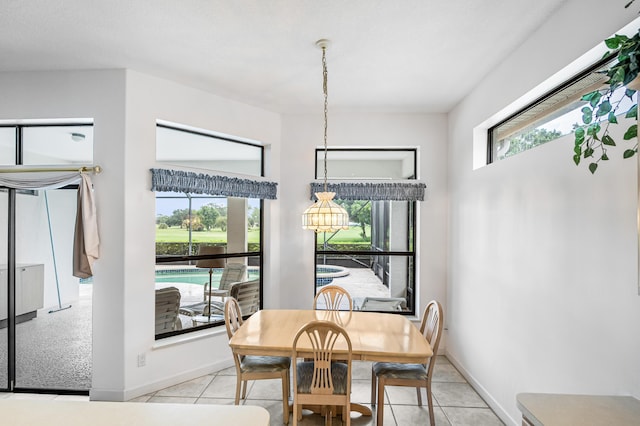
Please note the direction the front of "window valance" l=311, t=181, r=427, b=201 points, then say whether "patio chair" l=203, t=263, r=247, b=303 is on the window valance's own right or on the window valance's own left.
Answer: on the window valance's own right

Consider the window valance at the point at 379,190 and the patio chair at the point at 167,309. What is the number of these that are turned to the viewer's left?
0

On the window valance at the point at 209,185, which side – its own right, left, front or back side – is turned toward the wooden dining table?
front

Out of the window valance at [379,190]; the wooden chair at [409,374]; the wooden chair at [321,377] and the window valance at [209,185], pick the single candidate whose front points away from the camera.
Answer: the wooden chair at [321,377]

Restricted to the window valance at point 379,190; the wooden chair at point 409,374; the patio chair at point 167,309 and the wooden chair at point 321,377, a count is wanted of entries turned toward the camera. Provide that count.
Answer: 1

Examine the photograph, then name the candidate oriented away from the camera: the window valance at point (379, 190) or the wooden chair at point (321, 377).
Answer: the wooden chair

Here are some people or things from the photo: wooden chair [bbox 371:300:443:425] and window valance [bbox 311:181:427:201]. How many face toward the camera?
1

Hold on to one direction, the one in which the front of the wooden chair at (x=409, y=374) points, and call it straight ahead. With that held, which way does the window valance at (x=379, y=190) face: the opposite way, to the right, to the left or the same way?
to the left

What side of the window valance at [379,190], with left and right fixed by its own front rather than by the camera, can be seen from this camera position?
front

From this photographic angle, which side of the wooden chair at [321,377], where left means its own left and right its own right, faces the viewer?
back

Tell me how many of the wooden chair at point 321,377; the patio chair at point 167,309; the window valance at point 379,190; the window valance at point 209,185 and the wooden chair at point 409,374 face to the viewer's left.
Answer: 1

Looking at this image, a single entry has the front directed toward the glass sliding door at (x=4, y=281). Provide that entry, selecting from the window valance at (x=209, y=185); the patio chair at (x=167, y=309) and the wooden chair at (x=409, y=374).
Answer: the wooden chair

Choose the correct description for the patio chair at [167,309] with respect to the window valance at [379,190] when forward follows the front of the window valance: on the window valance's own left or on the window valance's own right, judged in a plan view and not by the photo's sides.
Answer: on the window valance's own right

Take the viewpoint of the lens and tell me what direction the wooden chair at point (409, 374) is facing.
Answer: facing to the left of the viewer

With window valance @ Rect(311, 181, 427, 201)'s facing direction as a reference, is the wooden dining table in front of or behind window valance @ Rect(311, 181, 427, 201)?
in front
